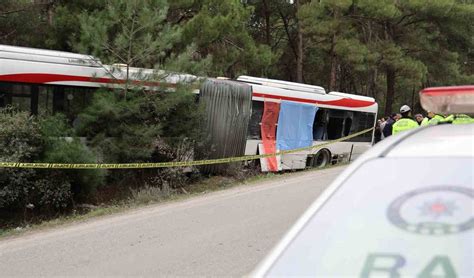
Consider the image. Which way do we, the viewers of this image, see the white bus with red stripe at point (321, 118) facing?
facing the viewer and to the left of the viewer
